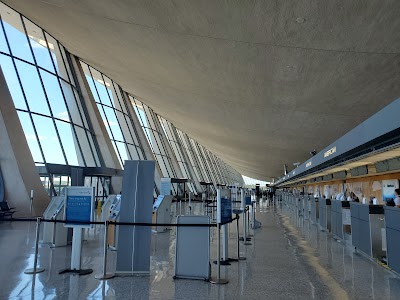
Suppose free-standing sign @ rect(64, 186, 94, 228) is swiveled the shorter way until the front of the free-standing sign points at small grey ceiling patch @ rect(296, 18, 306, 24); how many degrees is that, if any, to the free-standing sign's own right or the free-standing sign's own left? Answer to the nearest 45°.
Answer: approximately 90° to the free-standing sign's own left

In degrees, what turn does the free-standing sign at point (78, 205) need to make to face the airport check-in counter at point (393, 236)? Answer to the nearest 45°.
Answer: approximately 45° to its left

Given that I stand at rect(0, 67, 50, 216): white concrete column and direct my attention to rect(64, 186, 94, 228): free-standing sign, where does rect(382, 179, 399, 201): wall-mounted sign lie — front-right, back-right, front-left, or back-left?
front-left

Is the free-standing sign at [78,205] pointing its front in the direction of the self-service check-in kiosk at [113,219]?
no

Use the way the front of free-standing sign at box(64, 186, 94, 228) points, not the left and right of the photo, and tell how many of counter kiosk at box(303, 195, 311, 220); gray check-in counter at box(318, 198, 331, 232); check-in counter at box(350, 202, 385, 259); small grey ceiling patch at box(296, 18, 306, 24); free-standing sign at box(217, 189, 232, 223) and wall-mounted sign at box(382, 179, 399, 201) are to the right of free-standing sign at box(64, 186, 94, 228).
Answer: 0

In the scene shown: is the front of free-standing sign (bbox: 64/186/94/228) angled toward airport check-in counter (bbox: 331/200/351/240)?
no

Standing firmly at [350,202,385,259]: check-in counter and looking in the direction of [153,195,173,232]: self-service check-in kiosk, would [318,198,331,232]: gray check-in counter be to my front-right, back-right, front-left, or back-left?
front-right

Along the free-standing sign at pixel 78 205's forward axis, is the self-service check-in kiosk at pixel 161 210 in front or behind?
behind

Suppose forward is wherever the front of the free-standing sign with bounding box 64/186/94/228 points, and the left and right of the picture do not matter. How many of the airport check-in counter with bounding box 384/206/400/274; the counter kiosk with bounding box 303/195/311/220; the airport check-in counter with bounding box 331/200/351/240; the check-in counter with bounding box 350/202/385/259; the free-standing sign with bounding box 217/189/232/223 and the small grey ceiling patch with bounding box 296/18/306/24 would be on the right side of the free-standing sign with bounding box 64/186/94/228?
0

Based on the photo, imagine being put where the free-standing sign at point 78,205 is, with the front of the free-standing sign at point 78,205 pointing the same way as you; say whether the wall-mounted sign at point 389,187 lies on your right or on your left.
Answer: on your left

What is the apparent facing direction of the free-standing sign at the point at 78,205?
toward the camera

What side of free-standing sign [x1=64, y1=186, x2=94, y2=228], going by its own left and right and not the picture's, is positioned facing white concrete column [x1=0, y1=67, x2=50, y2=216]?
back

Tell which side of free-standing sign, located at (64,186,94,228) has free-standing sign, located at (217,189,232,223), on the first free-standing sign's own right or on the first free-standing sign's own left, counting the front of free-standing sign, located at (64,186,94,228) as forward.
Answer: on the first free-standing sign's own left

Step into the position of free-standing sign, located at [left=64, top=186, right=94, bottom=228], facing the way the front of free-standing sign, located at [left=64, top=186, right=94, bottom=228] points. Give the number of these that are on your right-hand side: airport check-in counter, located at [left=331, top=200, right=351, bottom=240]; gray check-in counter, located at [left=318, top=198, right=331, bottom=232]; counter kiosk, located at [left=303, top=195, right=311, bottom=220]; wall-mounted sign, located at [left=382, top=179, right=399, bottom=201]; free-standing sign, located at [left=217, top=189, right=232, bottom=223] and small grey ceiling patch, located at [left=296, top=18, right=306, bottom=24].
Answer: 0

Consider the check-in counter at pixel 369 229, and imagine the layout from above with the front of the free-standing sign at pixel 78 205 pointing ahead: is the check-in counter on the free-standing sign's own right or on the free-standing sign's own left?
on the free-standing sign's own left

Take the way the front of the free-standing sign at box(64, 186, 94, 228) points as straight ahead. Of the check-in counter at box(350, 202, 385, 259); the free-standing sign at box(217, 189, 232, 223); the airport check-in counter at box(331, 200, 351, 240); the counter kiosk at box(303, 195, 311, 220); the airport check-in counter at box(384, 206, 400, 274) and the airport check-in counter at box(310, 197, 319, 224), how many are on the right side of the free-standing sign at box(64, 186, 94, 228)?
0
